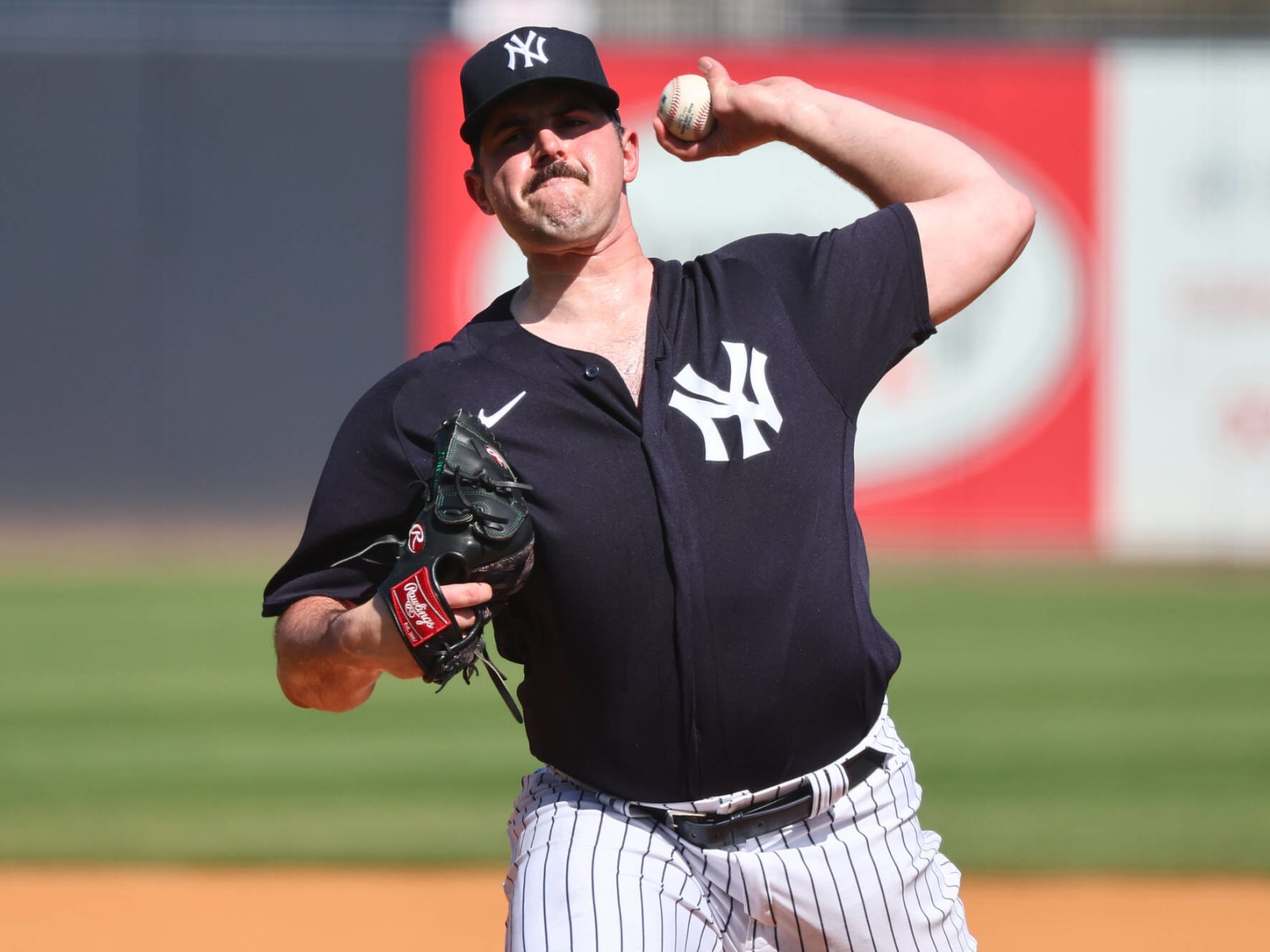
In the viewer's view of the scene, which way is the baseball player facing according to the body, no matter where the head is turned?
toward the camera

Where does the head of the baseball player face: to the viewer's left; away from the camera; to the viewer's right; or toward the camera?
toward the camera
